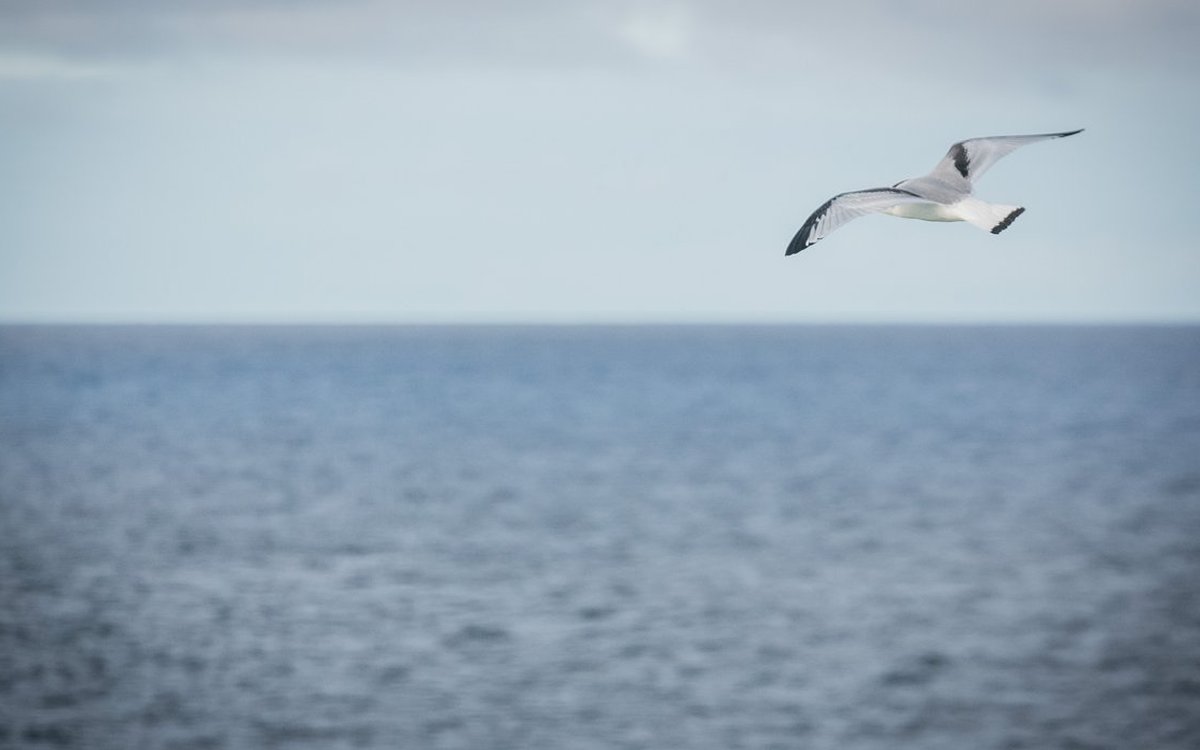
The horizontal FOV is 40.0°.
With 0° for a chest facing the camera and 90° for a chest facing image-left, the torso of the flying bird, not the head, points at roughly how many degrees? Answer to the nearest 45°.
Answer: approximately 135°
